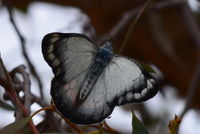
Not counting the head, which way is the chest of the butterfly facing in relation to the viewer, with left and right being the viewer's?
facing away from the viewer and to the right of the viewer
